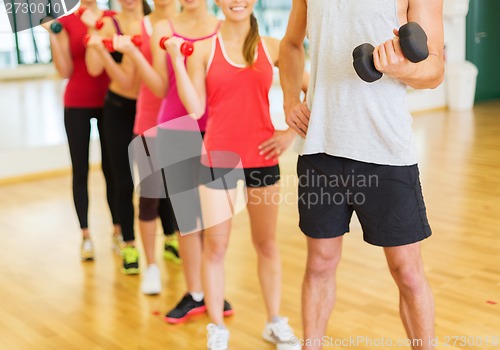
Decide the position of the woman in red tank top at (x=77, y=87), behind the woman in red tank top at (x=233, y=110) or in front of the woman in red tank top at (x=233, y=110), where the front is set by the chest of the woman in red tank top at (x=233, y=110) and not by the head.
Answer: behind

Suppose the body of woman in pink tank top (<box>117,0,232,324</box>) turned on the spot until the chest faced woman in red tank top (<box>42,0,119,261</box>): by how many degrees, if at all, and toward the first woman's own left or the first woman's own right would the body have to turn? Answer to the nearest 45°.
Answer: approximately 90° to the first woman's own right

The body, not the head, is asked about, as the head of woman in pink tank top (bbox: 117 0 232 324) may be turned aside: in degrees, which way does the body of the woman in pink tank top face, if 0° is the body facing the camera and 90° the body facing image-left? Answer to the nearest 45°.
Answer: approximately 45°

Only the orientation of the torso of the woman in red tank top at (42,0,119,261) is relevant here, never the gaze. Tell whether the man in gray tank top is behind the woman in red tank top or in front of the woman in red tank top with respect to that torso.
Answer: in front

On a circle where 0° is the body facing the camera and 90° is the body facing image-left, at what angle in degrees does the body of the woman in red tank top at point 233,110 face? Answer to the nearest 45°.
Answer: approximately 0°

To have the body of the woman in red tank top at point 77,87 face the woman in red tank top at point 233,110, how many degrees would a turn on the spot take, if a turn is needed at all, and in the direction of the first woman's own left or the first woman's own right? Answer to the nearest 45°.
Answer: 0° — they already face them

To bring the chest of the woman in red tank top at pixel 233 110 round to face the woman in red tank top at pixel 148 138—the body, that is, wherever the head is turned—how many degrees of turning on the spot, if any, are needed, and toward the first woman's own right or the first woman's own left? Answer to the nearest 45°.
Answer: approximately 135° to the first woman's own right

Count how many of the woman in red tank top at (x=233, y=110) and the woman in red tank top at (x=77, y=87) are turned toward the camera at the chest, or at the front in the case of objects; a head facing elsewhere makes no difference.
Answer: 2
